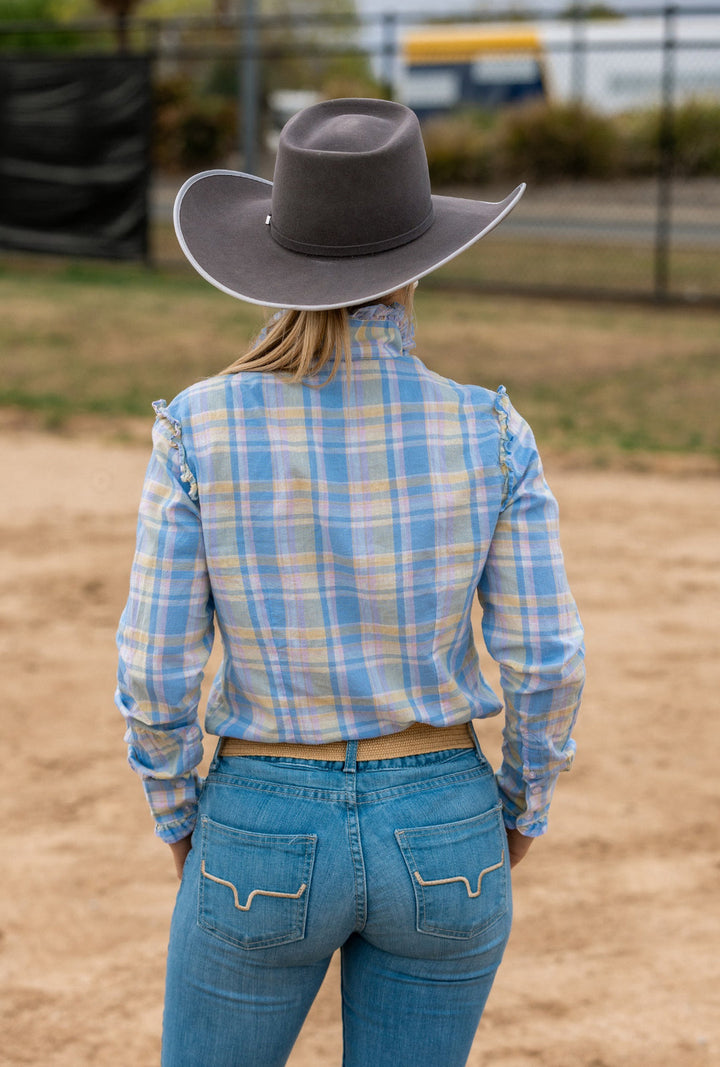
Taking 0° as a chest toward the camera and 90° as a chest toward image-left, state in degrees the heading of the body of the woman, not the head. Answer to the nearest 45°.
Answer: approximately 180°

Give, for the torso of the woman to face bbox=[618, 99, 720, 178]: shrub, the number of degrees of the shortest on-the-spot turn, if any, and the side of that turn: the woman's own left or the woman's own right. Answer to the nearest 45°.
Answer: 0° — they already face it

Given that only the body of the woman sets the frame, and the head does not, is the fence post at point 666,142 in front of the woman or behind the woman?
in front

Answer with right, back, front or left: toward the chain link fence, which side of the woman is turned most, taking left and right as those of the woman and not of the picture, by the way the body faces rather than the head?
front

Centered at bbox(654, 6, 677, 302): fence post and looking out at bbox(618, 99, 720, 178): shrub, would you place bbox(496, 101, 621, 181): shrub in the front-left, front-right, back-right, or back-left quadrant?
front-left

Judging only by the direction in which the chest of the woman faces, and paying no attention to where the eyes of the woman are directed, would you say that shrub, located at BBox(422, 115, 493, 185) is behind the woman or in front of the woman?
in front

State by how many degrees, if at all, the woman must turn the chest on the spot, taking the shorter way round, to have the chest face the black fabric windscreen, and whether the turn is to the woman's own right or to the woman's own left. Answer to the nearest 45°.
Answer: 0° — they already face it

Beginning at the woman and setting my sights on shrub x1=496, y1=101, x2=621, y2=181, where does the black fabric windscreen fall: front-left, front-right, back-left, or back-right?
front-left

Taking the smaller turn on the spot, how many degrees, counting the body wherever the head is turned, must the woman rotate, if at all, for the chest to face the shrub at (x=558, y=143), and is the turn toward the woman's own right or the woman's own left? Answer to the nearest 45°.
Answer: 0° — they already face it

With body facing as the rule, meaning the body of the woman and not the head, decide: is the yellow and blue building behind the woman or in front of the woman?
in front

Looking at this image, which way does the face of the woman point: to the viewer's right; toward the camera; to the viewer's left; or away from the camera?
away from the camera

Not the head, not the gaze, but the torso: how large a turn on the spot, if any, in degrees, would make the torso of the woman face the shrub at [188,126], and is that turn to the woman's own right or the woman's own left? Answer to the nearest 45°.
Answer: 0° — they already face it
